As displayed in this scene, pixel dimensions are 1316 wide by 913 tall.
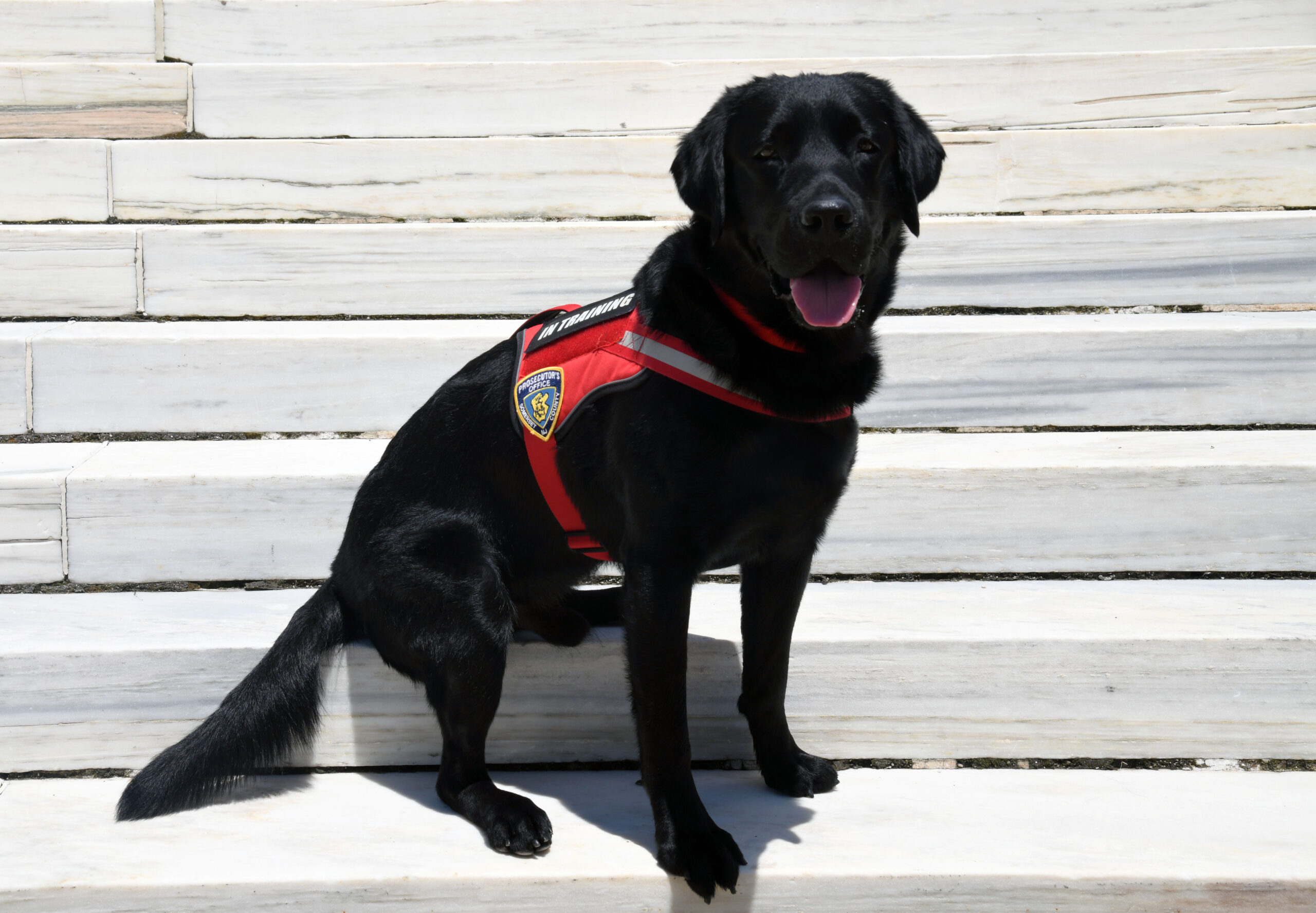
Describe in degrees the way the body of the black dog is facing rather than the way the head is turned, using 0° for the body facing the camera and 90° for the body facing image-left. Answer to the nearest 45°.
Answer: approximately 315°

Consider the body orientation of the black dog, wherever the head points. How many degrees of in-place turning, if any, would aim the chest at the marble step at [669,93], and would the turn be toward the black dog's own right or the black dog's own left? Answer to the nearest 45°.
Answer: approximately 135° to the black dog's own left

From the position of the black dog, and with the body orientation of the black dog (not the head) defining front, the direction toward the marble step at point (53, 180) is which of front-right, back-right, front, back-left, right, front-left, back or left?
back

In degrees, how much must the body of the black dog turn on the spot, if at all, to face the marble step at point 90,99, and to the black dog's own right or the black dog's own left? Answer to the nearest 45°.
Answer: approximately 180°

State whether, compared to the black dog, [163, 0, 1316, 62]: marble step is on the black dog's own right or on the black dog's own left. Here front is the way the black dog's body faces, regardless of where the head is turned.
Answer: on the black dog's own left

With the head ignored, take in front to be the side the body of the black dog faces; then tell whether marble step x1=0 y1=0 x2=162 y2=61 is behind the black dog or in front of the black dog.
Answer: behind
